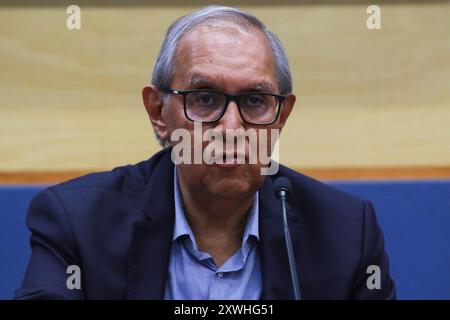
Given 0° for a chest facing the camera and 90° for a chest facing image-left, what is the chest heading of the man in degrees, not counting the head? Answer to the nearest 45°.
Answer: approximately 0°
